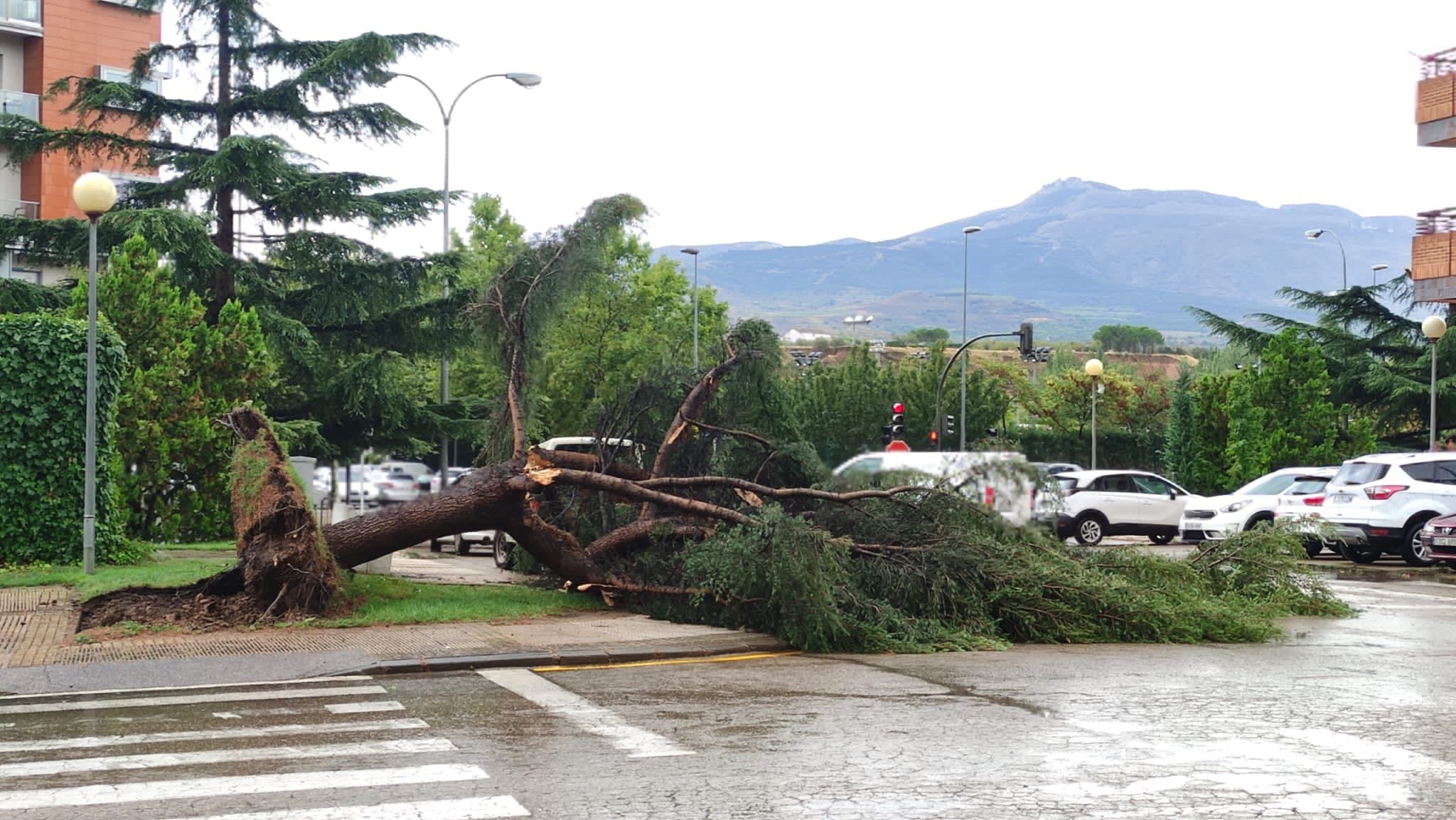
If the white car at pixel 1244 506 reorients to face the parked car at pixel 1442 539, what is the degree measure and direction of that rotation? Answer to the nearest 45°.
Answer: approximately 90° to its left

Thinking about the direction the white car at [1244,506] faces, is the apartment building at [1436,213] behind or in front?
behind

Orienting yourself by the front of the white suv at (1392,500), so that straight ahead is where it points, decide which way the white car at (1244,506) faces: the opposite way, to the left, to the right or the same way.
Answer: the opposite way

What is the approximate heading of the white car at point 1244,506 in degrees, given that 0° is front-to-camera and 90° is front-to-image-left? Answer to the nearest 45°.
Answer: approximately 45°

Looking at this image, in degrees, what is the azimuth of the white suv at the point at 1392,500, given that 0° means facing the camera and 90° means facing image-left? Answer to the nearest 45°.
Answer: approximately 225°

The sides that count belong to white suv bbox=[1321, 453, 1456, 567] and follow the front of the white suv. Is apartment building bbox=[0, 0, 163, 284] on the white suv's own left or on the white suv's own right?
on the white suv's own left

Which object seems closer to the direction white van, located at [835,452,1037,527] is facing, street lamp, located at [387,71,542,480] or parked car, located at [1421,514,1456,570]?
the street lamp

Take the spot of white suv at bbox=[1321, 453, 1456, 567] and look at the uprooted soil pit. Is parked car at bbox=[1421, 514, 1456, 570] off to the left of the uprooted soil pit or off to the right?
left

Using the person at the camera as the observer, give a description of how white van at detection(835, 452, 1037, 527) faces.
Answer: facing away from the viewer and to the left of the viewer

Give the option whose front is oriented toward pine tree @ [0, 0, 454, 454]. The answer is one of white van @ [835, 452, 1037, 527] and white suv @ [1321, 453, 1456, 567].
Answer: the white van
